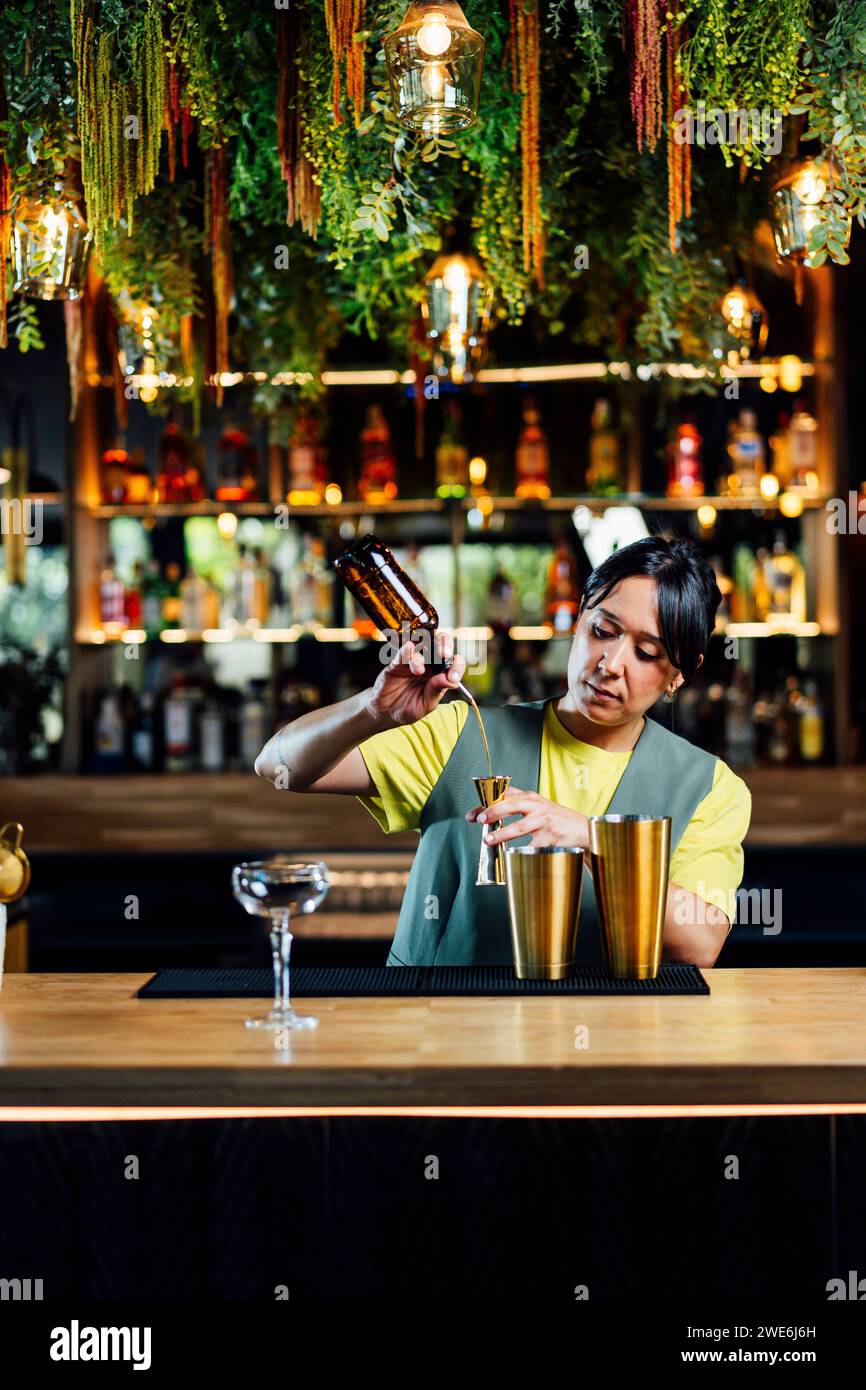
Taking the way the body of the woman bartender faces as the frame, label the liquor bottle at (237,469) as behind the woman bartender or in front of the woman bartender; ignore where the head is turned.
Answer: behind

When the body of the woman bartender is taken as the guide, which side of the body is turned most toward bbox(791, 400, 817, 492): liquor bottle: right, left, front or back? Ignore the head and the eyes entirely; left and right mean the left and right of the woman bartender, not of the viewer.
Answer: back

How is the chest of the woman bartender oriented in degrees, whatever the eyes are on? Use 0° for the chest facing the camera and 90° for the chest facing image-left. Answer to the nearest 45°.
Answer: approximately 0°

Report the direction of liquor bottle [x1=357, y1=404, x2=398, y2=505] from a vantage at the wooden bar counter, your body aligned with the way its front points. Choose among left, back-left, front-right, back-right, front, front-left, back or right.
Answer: back

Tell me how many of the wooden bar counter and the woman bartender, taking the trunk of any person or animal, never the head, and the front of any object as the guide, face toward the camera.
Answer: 2

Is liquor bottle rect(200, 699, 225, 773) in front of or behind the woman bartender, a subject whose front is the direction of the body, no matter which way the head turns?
behind

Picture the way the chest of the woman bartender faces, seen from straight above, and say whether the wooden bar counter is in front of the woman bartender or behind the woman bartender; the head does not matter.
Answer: in front

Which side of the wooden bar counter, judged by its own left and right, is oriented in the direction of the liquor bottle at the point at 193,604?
back

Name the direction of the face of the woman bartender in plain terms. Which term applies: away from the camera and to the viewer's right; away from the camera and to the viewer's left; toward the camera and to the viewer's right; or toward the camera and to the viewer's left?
toward the camera and to the viewer's left

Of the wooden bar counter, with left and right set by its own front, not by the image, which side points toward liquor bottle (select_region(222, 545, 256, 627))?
back

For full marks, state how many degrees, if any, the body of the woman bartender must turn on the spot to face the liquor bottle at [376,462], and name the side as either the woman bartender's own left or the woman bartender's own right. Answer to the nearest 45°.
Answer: approximately 180°

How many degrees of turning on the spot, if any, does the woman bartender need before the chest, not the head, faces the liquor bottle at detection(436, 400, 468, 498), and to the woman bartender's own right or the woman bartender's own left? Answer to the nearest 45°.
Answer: approximately 180°
